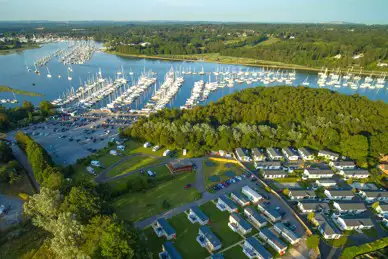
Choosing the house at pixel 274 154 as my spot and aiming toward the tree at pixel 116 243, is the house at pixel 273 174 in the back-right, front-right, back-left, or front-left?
front-left

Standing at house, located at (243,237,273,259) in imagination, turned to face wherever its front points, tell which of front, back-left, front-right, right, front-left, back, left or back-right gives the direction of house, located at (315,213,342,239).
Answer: back

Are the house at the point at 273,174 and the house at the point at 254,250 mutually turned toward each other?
no

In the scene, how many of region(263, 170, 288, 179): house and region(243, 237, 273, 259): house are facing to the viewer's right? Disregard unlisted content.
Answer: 0

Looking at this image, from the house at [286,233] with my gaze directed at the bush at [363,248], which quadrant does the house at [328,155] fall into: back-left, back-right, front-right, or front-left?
front-left

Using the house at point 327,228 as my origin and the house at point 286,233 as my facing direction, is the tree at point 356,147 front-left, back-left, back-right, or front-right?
back-right

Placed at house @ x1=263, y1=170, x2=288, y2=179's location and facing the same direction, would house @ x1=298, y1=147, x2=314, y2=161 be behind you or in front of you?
behind

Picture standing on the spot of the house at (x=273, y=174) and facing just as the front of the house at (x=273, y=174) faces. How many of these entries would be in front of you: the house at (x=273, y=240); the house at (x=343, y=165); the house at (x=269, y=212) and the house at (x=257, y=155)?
2

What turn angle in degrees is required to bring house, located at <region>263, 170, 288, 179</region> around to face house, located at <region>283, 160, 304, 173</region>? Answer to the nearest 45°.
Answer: approximately 135° to its left

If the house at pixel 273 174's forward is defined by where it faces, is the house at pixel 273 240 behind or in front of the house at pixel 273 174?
in front

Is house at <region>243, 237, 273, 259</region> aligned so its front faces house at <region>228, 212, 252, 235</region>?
no

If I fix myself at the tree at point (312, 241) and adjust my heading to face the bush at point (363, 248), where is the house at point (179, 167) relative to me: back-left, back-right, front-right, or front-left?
back-left
